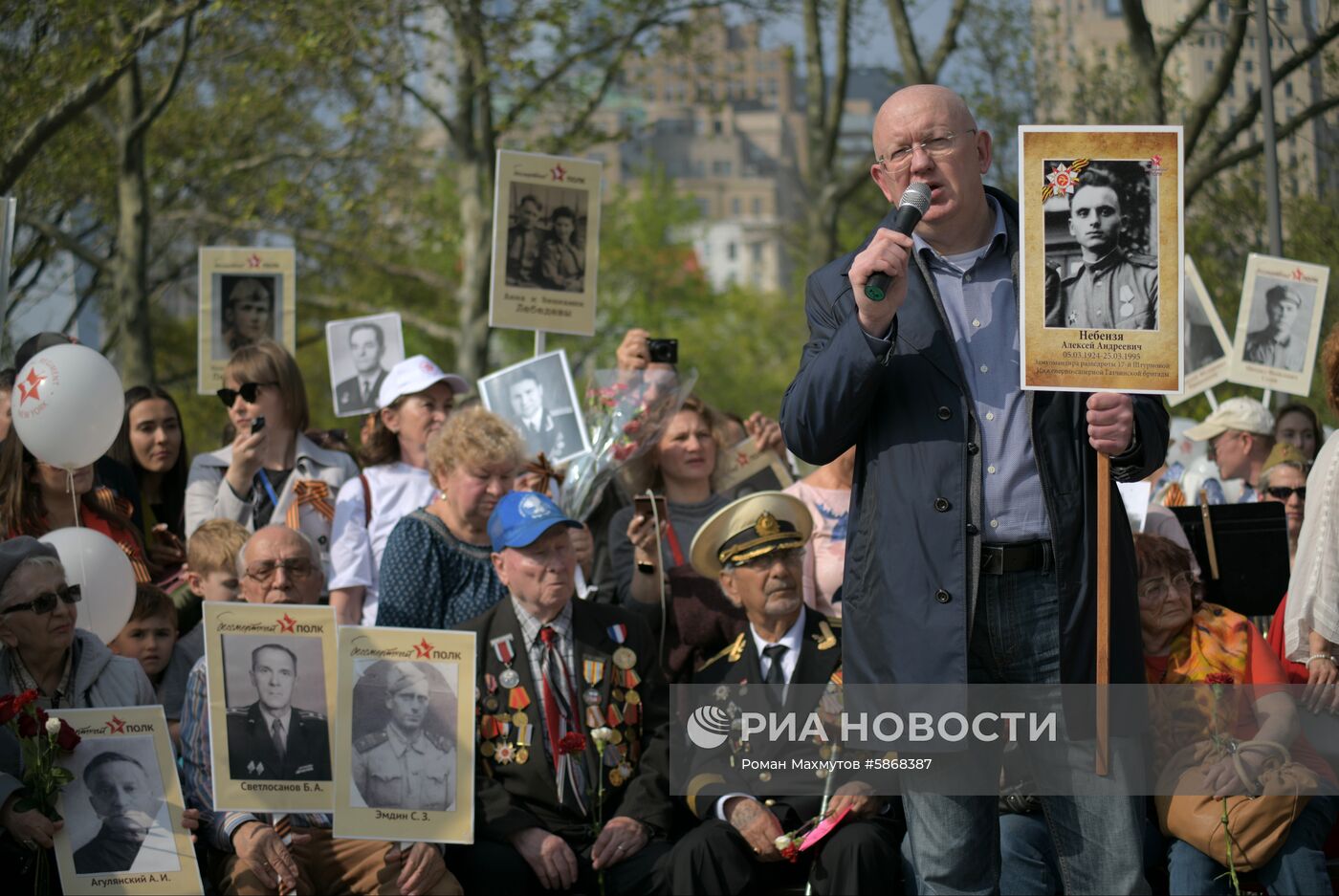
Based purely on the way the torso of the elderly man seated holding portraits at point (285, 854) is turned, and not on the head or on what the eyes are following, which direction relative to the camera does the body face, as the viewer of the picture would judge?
toward the camera

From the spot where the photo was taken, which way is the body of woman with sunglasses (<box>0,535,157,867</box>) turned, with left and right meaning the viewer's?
facing the viewer

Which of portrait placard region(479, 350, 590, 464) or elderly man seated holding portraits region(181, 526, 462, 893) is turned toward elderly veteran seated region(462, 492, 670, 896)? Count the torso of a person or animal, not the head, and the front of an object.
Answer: the portrait placard

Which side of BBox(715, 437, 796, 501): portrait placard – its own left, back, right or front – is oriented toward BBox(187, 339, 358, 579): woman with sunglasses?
right

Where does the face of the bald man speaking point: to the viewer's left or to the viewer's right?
to the viewer's left

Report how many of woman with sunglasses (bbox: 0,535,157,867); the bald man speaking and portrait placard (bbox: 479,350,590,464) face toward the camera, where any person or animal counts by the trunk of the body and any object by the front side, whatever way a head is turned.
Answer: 3

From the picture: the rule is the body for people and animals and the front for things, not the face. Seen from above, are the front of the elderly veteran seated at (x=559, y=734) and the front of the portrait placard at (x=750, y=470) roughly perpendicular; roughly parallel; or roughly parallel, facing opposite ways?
roughly parallel

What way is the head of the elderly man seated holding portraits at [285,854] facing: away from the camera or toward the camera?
toward the camera

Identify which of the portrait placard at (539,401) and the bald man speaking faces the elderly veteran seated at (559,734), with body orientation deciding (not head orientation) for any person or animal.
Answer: the portrait placard

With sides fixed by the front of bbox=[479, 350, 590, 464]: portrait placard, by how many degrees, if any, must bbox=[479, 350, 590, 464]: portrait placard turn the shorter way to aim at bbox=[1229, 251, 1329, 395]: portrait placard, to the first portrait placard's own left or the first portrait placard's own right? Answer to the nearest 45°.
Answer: approximately 90° to the first portrait placard's own left

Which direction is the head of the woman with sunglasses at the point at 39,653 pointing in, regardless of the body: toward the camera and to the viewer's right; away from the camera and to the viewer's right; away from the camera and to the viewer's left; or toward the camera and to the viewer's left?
toward the camera and to the viewer's right

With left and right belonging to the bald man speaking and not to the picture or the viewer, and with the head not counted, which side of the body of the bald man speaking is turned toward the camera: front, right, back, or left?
front
